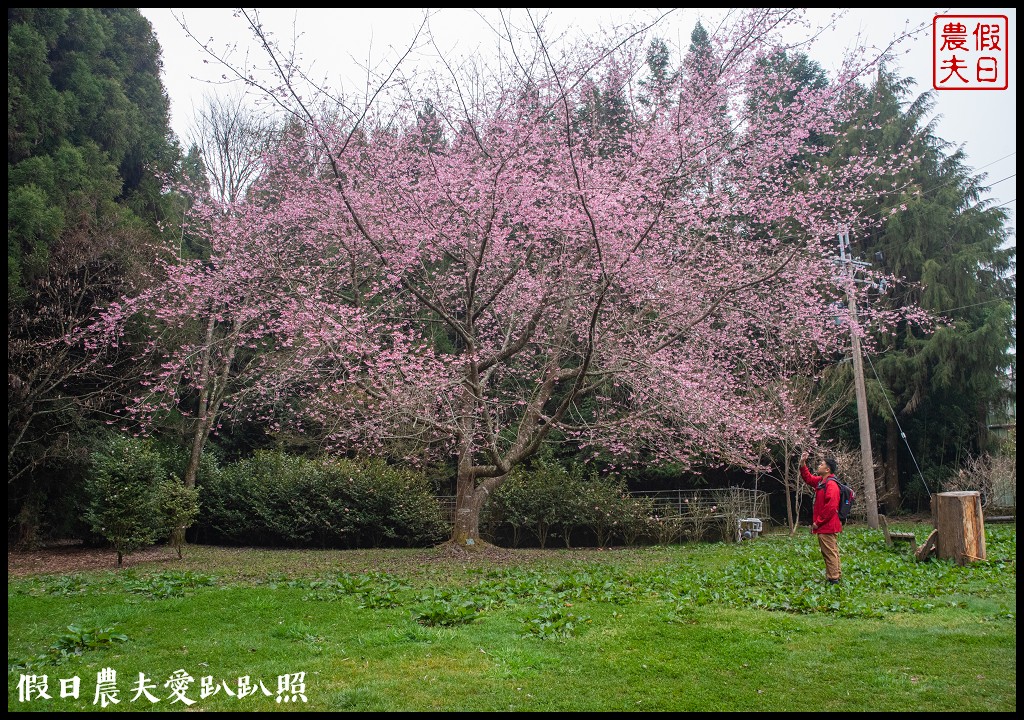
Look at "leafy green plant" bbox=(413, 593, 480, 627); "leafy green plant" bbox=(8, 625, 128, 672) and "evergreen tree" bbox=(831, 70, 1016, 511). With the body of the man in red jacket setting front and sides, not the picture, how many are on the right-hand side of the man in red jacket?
1

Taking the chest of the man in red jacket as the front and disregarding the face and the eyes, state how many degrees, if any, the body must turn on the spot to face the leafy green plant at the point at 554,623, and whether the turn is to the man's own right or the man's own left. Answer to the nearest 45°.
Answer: approximately 45° to the man's own left

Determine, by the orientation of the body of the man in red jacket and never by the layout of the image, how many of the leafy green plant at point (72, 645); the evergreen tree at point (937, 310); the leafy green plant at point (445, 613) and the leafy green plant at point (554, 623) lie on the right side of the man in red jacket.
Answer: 1

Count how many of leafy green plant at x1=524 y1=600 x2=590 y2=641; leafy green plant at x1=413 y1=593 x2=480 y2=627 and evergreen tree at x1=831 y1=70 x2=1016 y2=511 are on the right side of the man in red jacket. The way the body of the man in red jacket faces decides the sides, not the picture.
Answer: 1

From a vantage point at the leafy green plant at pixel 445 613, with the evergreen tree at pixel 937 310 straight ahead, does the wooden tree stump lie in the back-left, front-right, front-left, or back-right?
front-right

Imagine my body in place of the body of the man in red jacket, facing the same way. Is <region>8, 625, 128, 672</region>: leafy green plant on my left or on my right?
on my left

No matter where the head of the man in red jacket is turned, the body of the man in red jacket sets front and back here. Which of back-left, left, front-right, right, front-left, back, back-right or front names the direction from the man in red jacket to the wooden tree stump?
back-right

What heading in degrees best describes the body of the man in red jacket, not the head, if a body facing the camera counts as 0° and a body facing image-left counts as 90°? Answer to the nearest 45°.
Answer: approximately 90°

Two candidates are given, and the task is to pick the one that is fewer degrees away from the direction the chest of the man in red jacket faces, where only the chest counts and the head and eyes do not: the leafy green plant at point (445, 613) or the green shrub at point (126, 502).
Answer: the green shrub

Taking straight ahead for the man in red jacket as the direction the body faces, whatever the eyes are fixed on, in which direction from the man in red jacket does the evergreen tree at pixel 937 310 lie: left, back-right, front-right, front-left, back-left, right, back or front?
right

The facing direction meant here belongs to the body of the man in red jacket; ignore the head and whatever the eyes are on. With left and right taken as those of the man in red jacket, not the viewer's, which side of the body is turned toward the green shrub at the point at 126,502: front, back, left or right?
front

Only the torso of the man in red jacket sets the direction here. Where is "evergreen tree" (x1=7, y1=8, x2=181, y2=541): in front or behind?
in front
